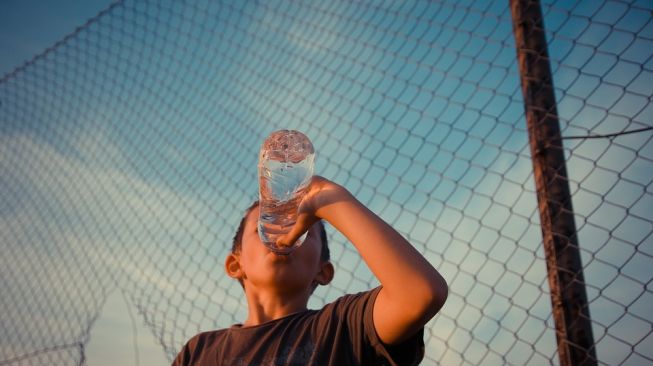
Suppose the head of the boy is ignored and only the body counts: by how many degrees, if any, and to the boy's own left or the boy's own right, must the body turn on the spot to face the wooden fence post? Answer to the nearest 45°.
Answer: approximately 135° to the boy's own left

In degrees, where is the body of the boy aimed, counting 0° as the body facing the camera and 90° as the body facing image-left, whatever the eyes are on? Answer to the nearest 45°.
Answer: approximately 0°
